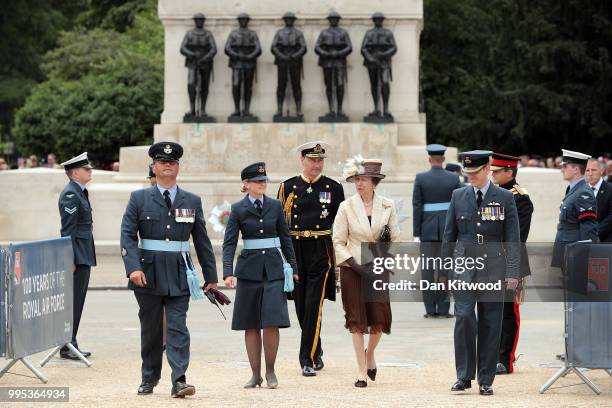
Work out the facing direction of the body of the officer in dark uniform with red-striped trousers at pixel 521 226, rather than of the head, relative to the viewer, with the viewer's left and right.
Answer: facing the viewer and to the left of the viewer

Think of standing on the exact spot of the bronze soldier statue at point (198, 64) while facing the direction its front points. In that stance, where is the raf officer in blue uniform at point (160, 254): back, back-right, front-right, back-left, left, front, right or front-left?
front

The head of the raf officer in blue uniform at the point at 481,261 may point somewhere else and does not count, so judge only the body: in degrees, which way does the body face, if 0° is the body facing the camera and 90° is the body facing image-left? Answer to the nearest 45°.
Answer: approximately 0°

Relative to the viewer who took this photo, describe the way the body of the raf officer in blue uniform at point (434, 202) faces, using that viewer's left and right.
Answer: facing away from the viewer

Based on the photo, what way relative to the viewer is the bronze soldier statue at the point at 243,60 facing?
toward the camera

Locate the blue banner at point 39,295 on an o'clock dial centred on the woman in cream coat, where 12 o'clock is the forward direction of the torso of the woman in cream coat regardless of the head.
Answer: The blue banner is roughly at 3 o'clock from the woman in cream coat.

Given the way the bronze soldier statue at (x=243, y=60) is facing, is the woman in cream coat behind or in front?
in front

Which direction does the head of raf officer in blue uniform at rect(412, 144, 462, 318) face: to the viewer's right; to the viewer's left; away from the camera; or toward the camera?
away from the camera

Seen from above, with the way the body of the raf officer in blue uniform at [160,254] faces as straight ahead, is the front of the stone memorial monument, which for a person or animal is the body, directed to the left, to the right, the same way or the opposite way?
the same way

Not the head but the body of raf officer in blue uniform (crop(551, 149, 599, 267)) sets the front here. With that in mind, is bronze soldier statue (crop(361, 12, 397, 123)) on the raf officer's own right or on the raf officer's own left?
on the raf officer's own right

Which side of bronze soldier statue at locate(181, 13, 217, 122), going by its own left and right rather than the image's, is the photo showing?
front

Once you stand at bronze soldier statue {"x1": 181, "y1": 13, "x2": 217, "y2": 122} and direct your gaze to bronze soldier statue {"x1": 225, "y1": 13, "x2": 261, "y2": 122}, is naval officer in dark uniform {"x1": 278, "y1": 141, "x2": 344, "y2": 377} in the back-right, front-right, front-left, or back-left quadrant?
front-right

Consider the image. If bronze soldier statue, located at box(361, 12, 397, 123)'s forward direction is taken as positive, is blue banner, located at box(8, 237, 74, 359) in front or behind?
in front
